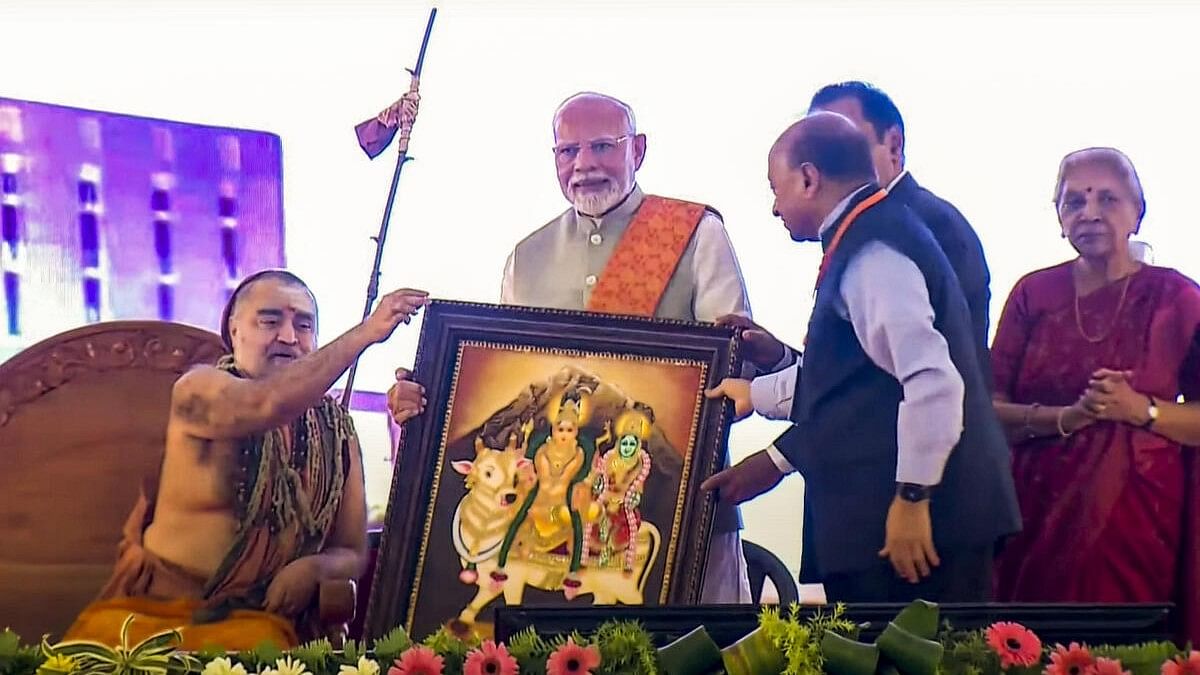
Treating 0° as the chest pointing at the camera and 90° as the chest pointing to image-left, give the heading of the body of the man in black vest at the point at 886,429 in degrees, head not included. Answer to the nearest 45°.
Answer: approximately 90°

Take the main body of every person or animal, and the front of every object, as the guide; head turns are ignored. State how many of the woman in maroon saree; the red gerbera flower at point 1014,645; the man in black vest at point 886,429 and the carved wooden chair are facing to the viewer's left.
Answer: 1

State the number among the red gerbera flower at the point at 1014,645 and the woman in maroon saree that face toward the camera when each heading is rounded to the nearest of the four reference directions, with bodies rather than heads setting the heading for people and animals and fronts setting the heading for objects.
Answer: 2

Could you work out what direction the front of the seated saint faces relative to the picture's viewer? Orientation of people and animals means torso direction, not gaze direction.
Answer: facing the viewer and to the right of the viewer

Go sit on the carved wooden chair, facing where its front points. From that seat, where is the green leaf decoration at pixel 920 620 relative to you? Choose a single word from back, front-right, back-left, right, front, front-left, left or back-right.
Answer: front

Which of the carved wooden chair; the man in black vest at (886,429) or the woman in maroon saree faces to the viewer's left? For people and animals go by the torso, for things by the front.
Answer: the man in black vest

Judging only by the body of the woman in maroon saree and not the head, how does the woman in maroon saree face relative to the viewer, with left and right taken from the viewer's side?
facing the viewer

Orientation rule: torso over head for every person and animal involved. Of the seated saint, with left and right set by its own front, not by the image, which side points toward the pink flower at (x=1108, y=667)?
front

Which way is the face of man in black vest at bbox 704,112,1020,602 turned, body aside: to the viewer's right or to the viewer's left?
to the viewer's left

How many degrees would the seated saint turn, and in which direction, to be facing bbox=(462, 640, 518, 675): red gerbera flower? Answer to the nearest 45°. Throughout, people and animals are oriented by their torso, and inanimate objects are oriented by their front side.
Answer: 0° — it already faces it

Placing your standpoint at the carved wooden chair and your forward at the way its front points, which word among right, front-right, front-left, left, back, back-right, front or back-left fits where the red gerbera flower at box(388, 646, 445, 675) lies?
front
